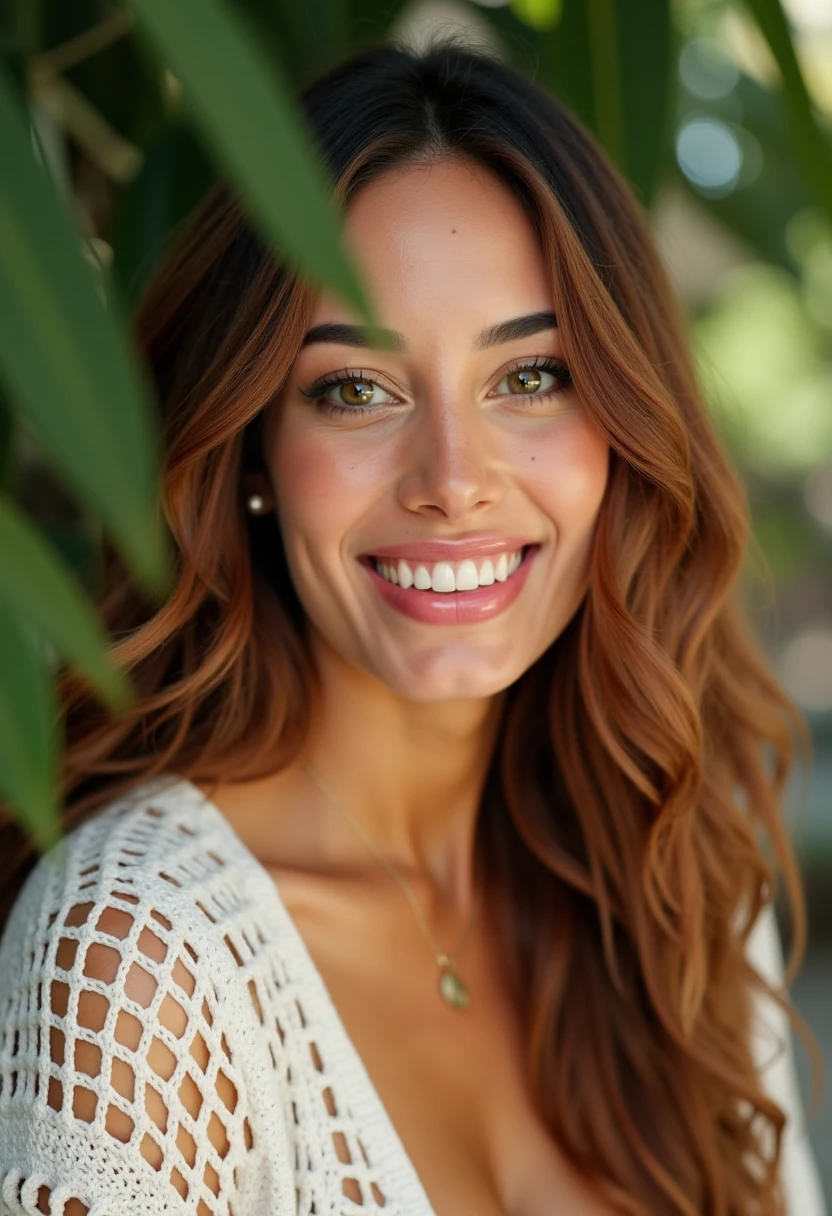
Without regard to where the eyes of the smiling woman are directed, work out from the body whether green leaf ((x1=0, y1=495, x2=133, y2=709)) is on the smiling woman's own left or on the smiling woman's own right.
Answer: on the smiling woman's own right

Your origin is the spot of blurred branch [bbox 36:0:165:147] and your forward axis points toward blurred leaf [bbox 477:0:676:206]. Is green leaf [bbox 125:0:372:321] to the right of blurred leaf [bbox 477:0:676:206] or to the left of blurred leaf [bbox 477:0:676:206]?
right

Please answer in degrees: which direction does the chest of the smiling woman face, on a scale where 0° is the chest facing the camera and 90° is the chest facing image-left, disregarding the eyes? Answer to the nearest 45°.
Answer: approximately 315°

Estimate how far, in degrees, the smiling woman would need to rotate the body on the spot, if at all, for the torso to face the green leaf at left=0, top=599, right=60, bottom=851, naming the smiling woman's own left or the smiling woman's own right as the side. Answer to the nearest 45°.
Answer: approximately 45° to the smiling woman's own right
